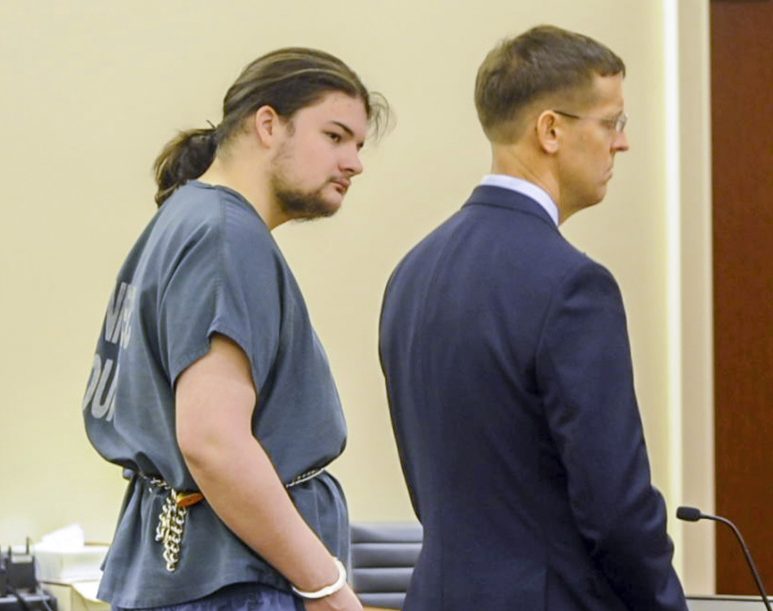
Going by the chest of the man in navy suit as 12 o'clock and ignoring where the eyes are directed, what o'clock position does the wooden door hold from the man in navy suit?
The wooden door is roughly at 11 o'clock from the man in navy suit.

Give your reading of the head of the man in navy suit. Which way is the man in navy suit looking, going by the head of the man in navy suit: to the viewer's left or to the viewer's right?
to the viewer's right

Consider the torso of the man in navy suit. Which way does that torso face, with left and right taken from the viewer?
facing away from the viewer and to the right of the viewer
